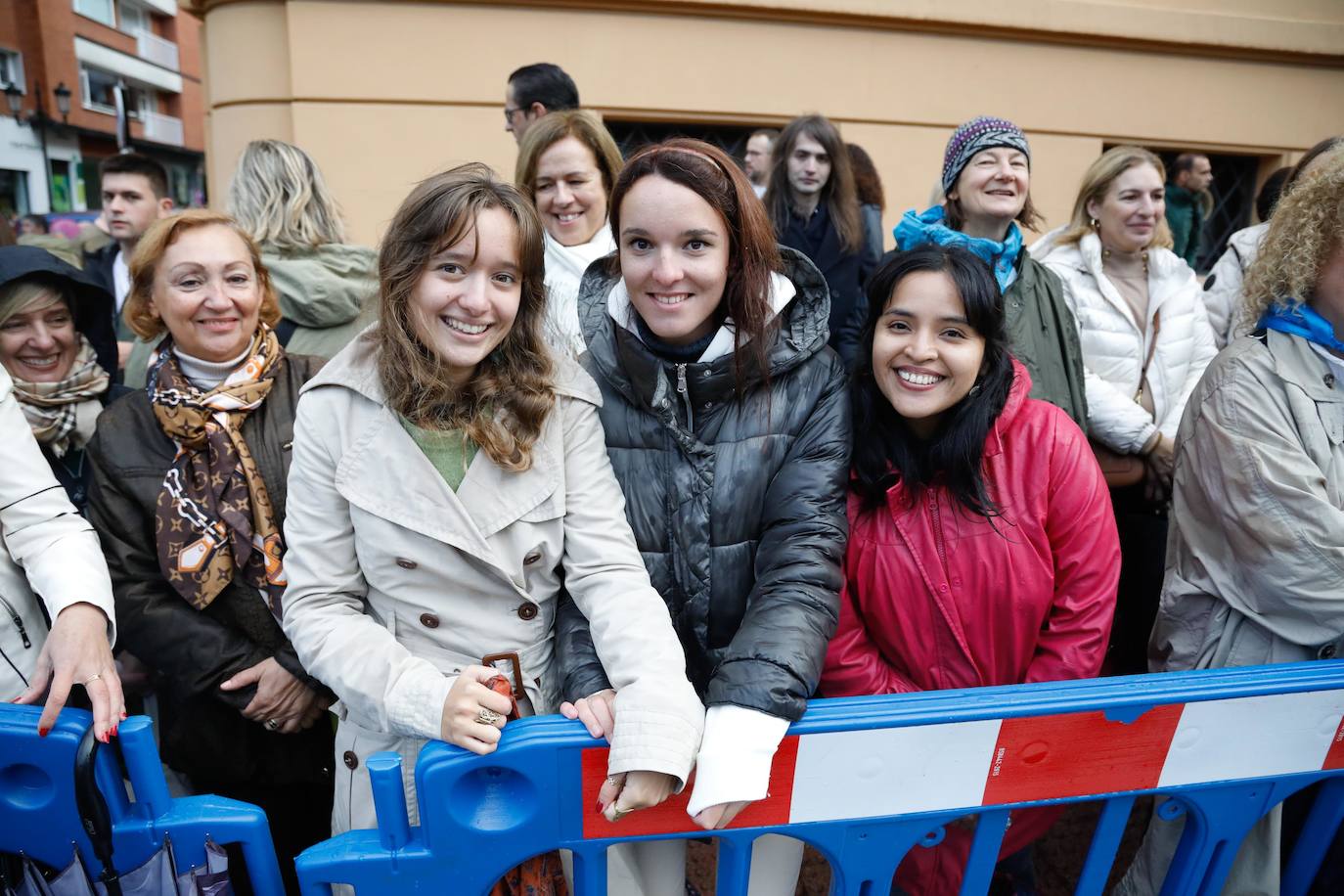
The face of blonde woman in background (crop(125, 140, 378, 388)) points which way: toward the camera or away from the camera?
away from the camera

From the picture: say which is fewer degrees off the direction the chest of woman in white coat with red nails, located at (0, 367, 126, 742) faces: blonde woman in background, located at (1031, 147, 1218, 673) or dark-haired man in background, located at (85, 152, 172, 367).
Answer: the blonde woman in background

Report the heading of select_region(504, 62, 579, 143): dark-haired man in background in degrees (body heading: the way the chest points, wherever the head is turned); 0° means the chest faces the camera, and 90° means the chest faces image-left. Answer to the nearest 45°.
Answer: approximately 90°

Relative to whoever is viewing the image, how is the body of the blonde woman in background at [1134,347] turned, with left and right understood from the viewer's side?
facing the viewer and to the right of the viewer

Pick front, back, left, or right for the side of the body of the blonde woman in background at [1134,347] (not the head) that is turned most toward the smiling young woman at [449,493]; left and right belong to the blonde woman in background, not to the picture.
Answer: right

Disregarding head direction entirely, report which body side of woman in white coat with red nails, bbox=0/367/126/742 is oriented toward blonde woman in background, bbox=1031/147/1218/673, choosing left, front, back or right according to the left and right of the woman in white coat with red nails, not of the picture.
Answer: left

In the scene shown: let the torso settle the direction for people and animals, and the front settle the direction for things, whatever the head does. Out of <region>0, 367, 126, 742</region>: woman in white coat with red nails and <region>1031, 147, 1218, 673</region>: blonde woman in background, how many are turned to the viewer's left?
0

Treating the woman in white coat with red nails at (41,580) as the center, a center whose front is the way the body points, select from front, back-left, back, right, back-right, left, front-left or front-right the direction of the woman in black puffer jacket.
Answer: front-left
